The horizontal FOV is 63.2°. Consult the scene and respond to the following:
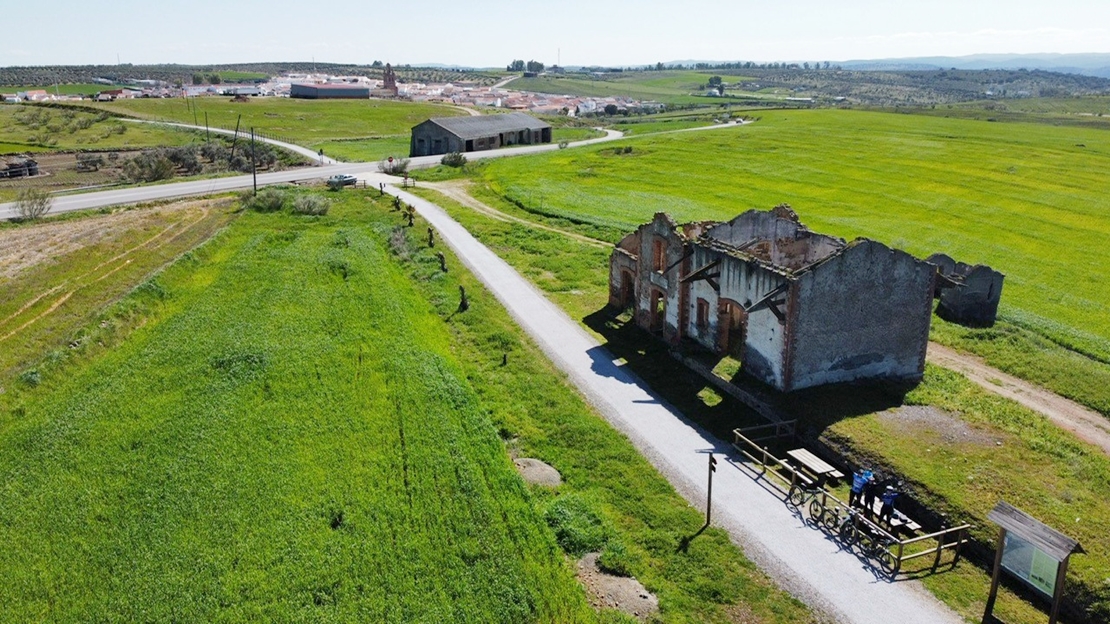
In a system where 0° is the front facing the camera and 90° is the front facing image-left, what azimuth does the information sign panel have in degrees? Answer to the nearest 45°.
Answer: approximately 45°

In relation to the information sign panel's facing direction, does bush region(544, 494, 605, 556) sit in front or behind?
in front

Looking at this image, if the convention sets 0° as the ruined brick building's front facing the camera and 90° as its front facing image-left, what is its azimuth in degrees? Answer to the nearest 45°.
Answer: approximately 45°

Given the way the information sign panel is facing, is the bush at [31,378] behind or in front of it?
in front

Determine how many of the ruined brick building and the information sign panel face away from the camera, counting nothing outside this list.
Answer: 0

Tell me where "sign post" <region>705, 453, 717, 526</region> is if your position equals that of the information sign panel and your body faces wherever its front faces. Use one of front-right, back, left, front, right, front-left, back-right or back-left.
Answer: front-right

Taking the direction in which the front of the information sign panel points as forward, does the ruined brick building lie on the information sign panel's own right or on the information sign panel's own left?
on the information sign panel's own right

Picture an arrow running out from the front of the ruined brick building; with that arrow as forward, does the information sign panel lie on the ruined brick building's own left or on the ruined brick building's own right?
on the ruined brick building's own left

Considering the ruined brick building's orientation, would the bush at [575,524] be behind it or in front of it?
in front

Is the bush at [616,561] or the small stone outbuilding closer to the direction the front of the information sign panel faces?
the bush

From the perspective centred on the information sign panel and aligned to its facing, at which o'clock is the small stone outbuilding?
The small stone outbuilding is roughly at 4 o'clock from the information sign panel.
